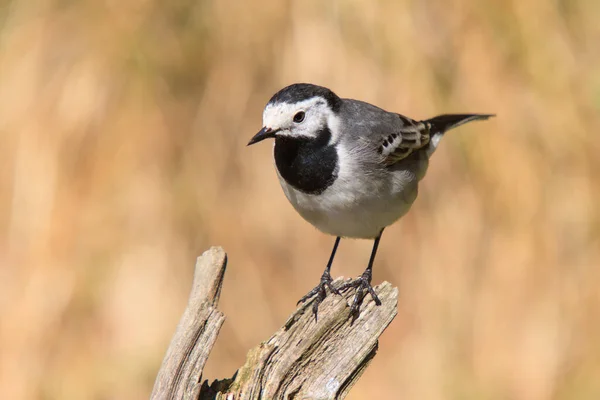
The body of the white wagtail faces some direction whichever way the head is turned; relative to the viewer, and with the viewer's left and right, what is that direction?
facing the viewer and to the left of the viewer
